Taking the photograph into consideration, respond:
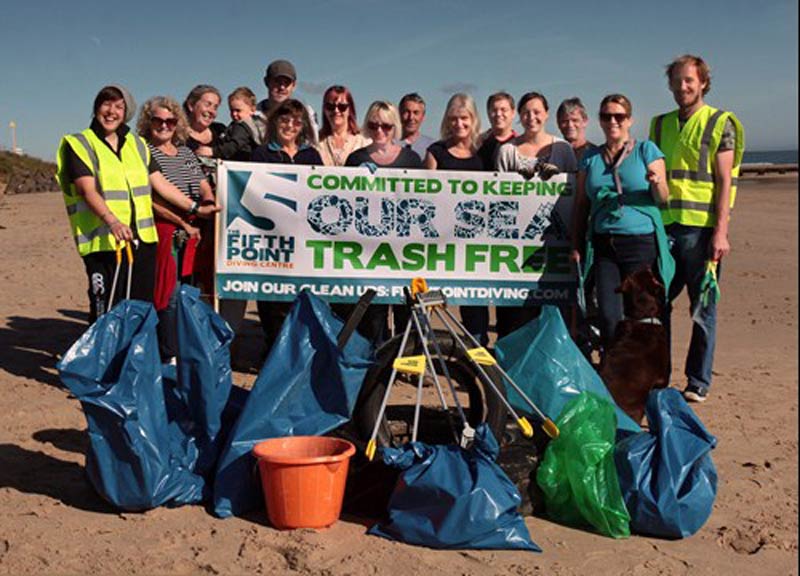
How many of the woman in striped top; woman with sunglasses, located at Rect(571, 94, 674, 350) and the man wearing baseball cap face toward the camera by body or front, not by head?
3

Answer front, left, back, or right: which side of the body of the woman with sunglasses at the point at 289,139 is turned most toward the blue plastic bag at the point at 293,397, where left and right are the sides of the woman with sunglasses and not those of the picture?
front

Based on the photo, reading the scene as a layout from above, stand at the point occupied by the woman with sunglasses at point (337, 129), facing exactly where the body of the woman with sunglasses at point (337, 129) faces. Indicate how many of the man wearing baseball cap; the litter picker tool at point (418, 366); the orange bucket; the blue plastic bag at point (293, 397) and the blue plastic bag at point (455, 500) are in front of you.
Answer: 4

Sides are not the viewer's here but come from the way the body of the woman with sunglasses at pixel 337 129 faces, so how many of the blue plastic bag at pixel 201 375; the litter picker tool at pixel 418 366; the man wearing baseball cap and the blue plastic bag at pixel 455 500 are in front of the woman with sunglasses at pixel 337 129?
3

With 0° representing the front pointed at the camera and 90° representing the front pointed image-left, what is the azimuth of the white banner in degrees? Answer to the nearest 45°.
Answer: approximately 0°

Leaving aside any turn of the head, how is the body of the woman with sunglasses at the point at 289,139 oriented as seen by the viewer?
toward the camera

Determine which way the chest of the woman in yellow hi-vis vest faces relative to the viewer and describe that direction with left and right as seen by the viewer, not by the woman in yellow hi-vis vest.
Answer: facing the viewer and to the right of the viewer

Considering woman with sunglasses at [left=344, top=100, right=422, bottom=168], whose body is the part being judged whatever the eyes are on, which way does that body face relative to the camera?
toward the camera

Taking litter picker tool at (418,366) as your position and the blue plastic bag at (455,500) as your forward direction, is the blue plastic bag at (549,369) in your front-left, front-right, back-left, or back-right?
back-left

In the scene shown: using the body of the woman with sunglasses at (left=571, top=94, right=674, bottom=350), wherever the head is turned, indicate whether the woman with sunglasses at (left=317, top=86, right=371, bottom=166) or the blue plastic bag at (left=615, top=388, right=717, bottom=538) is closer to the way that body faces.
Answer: the blue plastic bag

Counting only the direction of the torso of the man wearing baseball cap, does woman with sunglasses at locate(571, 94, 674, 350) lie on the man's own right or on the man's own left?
on the man's own left

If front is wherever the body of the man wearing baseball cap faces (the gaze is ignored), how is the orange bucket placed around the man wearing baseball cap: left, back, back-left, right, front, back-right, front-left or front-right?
front

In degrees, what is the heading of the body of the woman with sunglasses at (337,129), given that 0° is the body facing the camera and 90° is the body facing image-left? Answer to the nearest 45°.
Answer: approximately 0°
